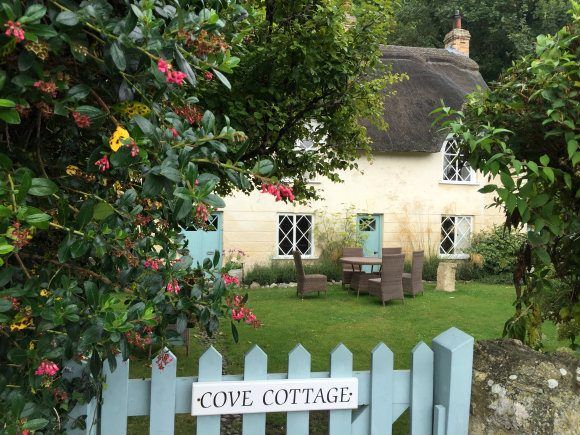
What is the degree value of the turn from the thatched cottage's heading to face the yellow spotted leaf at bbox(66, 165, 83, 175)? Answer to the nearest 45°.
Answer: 0° — it already faces it

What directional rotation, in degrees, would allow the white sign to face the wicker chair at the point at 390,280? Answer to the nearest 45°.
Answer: approximately 180°

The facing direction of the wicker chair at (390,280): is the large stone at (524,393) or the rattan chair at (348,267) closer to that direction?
the rattan chair

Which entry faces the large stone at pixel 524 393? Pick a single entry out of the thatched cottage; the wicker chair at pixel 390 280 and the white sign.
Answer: the thatched cottage

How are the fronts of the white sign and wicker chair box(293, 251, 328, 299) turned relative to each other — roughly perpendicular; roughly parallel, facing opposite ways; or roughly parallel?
roughly perpendicular

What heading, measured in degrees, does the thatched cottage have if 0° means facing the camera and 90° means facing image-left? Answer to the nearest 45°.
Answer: approximately 0°

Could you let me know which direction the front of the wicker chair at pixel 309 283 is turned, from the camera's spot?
facing to the right of the viewer

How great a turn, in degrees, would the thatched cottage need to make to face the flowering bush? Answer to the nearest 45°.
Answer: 0° — it already faces it
